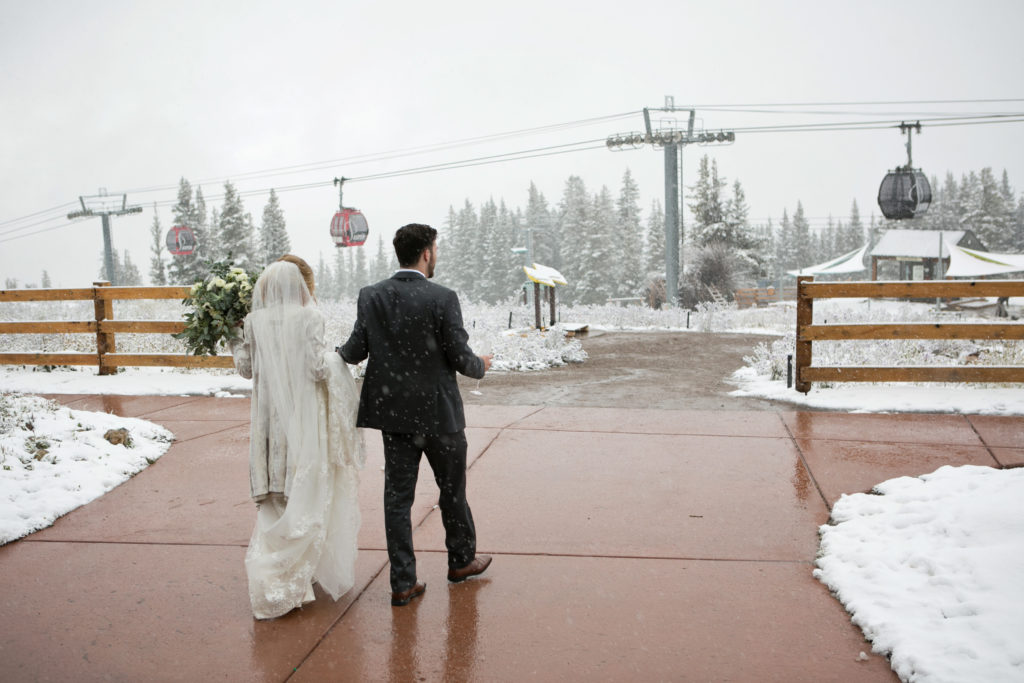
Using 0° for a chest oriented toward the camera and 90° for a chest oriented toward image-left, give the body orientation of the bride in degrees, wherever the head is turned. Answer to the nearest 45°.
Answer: approximately 180°

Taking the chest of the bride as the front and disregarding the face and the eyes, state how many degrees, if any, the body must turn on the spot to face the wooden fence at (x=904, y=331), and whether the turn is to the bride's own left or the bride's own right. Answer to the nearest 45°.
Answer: approximately 45° to the bride's own right

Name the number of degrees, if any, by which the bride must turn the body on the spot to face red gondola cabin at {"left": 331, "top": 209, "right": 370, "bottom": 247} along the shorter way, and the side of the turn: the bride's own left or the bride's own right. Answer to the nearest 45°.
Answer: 0° — they already face it

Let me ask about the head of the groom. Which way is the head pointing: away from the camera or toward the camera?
away from the camera

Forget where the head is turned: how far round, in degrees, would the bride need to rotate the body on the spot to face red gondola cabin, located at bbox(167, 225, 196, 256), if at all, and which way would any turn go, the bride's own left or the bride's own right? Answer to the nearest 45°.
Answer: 0° — they already face it
